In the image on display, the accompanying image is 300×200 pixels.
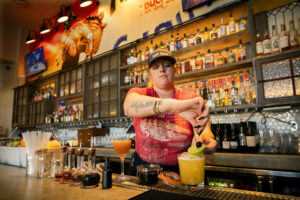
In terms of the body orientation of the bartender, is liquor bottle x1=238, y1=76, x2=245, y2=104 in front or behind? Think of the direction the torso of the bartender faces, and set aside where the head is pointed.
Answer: behind

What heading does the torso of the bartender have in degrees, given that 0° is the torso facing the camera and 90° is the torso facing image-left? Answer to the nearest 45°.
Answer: approximately 0°

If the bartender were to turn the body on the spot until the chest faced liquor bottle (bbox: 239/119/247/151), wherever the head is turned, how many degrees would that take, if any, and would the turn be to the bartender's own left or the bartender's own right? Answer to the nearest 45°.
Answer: approximately 135° to the bartender's own left

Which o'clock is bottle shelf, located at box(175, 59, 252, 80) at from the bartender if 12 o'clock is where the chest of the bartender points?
The bottle shelf is roughly at 7 o'clock from the bartender.

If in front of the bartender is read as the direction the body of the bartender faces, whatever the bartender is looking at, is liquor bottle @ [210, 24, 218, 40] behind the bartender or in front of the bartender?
behind

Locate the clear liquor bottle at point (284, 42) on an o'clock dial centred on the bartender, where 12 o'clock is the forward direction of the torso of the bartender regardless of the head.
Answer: The clear liquor bottle is roughly at 8 o'clock from the bartender.

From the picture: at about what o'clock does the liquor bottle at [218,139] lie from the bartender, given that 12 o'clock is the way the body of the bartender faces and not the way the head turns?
The liquor bottle is roughly at 7 o'clock from the bartender.

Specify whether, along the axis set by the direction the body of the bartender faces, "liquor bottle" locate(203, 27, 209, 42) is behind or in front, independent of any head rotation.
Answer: behind
